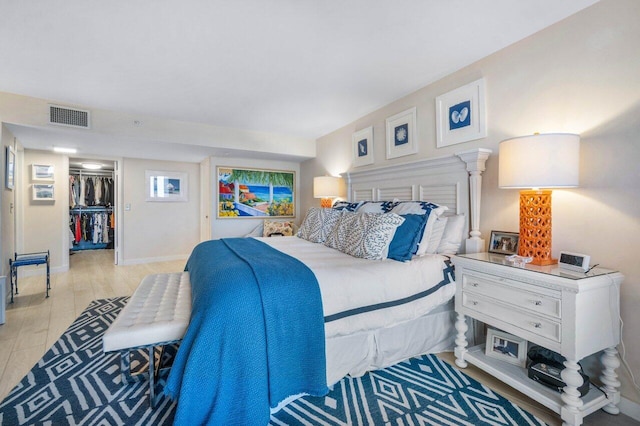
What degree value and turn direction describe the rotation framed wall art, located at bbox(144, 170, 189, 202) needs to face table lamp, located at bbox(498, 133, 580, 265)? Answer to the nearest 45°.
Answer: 0° — it already faces it

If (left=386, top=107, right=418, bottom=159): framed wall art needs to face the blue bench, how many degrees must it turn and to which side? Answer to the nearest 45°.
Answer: approximately 45° to its right

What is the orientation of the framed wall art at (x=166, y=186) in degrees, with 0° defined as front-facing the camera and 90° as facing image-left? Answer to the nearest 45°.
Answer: approximately 0°

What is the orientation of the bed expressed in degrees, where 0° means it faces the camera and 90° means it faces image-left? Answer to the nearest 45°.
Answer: approximately 45°

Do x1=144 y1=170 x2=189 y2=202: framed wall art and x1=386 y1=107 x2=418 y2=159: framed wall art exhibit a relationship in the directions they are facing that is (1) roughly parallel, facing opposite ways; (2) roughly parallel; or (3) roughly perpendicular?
roughly perpendicular

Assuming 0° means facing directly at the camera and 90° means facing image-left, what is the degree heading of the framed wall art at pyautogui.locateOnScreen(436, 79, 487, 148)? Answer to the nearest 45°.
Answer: approximately 45°

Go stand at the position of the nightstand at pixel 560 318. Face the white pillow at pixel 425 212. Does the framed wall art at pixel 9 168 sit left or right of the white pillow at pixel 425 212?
left

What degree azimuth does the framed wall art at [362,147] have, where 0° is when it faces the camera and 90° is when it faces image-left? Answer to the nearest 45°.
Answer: approximately 45°

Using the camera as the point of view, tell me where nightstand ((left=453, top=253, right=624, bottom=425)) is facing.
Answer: facing the viewer and to the left of the viewer

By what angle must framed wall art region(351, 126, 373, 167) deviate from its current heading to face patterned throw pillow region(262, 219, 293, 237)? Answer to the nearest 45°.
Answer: approximately 90° to its right

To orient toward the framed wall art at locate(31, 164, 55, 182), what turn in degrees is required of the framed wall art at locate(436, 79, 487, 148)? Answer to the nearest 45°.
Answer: approximately 45° to its right
